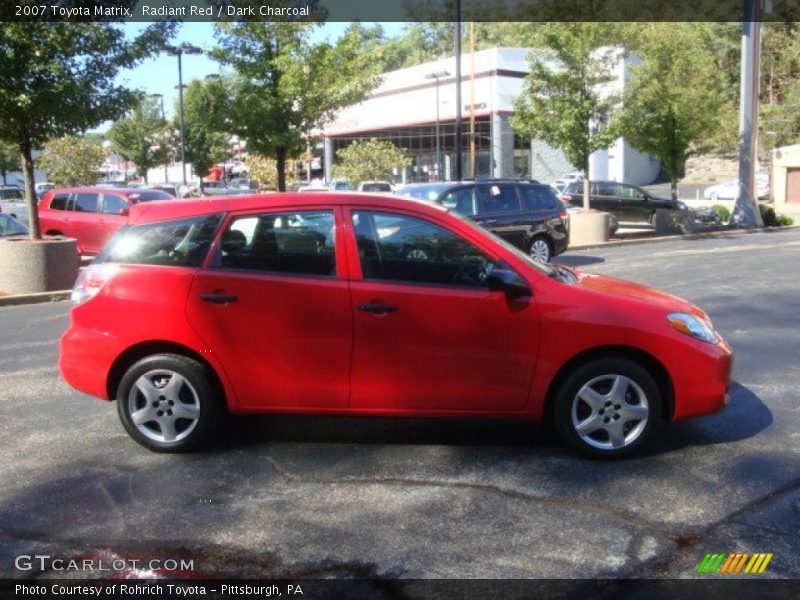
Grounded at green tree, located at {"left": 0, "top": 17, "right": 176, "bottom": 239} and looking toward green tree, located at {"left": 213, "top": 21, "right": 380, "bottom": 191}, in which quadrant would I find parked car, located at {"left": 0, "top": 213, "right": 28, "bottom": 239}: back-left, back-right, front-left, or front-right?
front-left

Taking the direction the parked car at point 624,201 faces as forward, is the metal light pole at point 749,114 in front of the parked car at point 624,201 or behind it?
in front

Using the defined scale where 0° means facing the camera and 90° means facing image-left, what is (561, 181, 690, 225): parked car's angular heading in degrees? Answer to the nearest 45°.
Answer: approximately 270°

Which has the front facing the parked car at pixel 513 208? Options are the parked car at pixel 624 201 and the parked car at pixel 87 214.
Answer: the parked car at pixel 87 214

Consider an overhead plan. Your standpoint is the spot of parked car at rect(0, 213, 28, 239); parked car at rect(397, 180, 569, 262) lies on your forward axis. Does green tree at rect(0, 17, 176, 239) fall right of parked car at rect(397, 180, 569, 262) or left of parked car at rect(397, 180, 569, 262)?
right

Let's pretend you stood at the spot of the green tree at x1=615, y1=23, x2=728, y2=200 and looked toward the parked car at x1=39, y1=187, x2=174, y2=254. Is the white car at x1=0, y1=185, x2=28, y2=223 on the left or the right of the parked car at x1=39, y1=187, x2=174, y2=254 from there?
right

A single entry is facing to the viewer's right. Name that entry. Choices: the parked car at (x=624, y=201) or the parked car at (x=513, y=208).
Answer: the parked car at (x=624, y=201)

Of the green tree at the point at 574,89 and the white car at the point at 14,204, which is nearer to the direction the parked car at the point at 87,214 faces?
the green tree

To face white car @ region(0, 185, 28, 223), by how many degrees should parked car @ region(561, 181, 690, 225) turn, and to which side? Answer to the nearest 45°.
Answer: approximately 180°

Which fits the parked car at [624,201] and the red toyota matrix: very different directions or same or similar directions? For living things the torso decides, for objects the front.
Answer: same or similar directions

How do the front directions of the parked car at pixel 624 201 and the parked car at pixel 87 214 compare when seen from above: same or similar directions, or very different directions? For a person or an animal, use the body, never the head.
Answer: same or similar directions

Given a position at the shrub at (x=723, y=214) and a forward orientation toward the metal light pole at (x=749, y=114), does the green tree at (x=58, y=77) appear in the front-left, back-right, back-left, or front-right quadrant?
front-right

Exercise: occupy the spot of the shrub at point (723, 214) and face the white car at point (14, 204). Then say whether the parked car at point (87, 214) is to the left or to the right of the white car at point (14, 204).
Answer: left

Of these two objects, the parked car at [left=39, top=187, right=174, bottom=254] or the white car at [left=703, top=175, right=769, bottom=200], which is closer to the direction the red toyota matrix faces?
the white car

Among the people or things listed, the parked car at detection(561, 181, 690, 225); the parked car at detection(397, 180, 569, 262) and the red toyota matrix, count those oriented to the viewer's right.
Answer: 2
